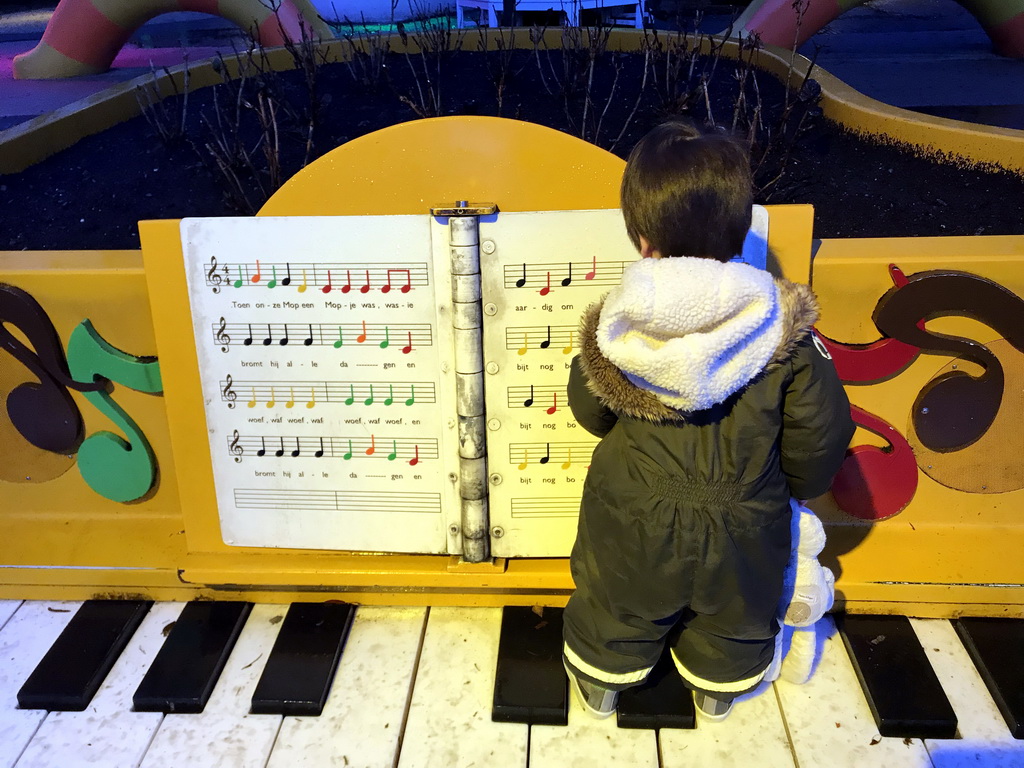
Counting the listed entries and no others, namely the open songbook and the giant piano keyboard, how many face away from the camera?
0

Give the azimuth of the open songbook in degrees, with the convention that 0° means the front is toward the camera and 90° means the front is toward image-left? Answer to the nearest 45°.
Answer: approximately 0°

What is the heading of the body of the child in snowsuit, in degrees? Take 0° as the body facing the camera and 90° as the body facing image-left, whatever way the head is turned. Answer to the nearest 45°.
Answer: approximately 180°

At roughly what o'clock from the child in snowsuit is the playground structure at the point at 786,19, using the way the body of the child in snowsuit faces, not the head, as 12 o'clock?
The playground structure is roughly at 12 o'clock from the child in snowsuit.

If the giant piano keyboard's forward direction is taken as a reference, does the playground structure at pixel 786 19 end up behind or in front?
behind

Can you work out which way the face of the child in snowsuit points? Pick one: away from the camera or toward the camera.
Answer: away from the camera
